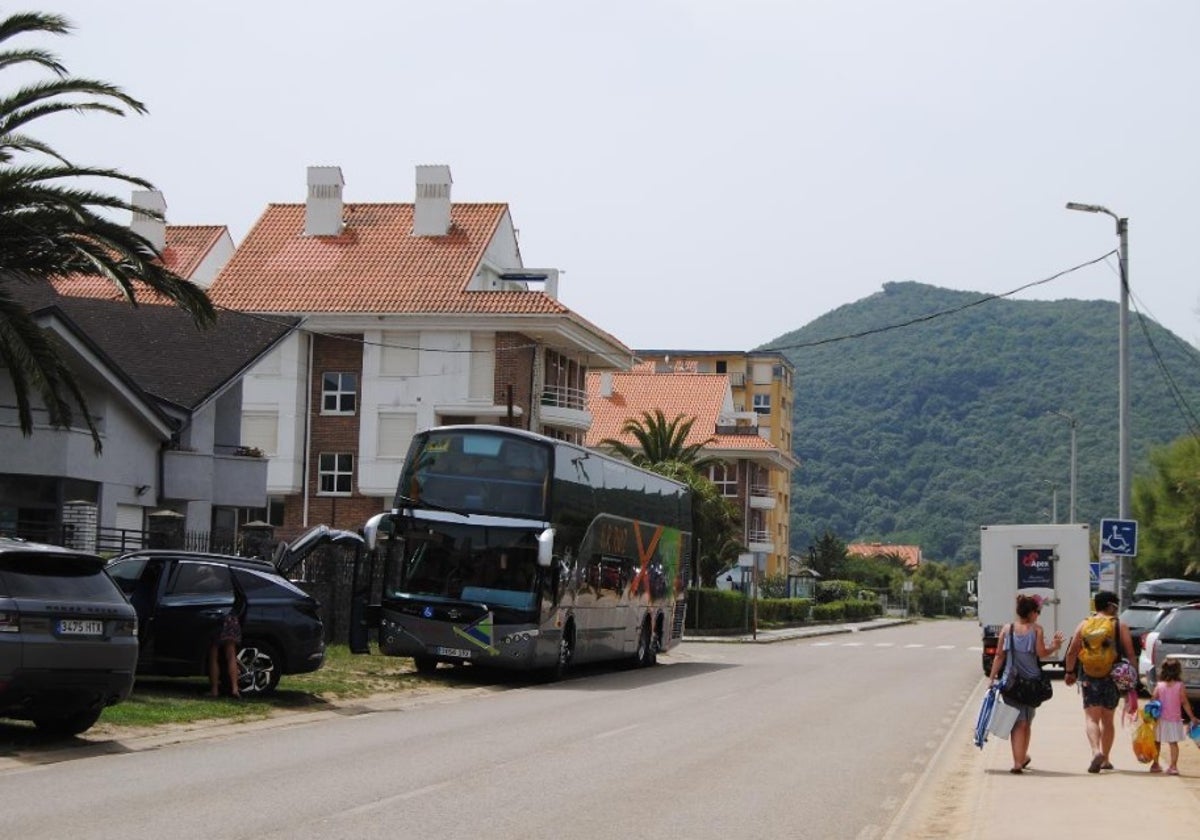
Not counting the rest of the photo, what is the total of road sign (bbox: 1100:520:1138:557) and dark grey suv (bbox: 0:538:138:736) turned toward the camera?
1

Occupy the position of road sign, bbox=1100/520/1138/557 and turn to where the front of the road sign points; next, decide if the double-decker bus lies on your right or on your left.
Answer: on your right

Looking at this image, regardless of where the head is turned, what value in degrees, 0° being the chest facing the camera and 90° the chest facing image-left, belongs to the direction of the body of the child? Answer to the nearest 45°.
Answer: approximately 180°

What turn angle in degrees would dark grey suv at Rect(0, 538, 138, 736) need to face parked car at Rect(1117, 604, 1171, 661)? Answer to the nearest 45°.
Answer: approximately 90° to its right

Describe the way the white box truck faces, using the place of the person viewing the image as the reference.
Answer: facing away from the viewer

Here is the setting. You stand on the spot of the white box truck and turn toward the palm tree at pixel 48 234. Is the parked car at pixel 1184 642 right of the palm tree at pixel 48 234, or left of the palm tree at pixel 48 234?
left

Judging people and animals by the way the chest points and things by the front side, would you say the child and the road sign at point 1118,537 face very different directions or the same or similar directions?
very different directions

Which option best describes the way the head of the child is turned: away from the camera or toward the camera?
away from the camera

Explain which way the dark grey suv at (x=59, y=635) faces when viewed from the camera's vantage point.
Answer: facing away from the viewer and to the left of the viewer

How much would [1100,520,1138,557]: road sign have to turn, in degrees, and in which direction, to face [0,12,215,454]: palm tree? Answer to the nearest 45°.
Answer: approximately 45° to its right

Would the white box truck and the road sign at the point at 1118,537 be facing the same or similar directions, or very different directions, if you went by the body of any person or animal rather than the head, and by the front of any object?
very different directions

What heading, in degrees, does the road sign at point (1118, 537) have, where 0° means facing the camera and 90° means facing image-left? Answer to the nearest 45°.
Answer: approximately 0°

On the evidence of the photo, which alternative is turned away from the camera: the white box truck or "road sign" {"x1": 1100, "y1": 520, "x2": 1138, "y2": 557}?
the white box truck
